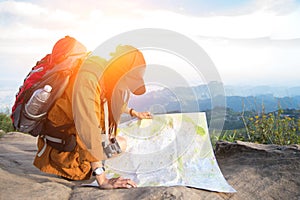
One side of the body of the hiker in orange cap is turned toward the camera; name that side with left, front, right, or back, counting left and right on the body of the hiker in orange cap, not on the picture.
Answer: right
